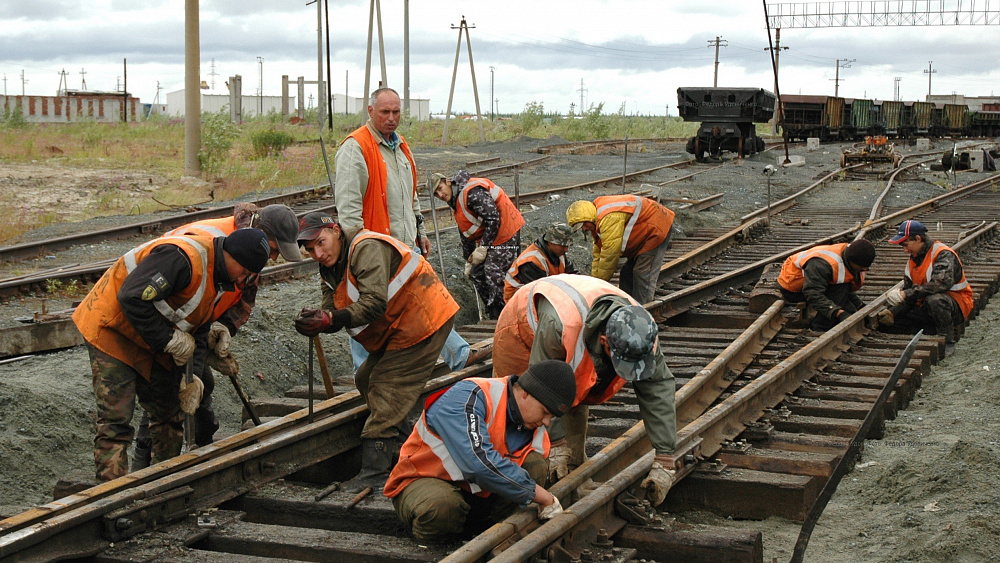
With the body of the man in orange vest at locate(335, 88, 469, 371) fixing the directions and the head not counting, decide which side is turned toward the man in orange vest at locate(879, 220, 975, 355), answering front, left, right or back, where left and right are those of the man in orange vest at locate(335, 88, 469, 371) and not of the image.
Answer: left

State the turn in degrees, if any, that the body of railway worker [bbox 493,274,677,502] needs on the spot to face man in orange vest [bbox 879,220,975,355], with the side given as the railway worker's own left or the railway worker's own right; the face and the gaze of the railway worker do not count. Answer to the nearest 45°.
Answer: approximately 90° to the railway worker's own left

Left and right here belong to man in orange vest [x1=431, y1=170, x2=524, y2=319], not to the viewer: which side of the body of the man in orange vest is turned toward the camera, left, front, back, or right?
left

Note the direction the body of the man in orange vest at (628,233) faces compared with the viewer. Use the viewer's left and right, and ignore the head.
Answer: facing to the left of the viewer

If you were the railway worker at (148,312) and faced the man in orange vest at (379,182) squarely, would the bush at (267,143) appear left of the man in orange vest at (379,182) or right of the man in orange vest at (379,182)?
left

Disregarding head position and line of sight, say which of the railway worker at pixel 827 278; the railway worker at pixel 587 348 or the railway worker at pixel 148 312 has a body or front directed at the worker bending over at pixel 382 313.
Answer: the railway worker at pixel 148 312

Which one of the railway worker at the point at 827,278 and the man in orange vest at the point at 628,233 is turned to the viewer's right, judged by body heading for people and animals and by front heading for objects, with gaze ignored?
the railway worker

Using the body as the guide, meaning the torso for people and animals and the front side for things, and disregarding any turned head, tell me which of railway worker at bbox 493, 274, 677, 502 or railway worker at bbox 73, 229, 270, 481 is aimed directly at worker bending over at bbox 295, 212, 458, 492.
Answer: railway worker at bbox 73, 229, 270, 481

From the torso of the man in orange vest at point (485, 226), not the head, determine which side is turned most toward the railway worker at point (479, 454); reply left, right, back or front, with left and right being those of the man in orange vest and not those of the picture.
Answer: left

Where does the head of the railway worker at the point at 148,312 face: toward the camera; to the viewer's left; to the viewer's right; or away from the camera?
to the viewer's right

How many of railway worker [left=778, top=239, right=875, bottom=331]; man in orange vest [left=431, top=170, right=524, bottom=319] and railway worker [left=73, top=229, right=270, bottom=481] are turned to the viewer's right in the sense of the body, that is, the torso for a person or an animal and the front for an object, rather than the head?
2

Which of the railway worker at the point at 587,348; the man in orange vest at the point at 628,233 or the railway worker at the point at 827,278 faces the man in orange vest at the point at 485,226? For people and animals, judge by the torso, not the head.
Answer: the man in orange vest at the point at 628,233
